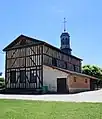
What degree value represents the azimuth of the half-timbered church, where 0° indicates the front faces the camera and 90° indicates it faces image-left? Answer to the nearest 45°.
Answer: approximately 45°

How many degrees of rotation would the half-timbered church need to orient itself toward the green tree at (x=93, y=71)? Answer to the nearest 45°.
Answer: approximately 180°
